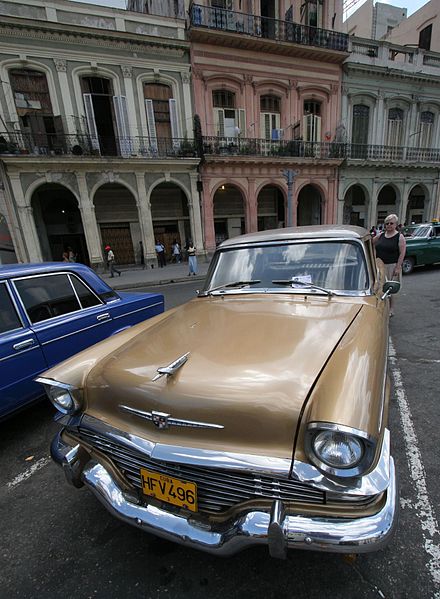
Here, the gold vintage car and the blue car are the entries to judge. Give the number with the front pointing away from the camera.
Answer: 0

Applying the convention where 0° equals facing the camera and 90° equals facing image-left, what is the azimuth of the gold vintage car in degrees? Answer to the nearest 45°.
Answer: approximately 45°

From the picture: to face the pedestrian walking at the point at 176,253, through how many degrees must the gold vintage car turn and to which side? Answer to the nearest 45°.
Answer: approximately 135° to its right

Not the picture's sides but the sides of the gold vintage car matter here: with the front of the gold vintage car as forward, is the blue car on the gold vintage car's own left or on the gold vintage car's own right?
on the gold vintage car's own right

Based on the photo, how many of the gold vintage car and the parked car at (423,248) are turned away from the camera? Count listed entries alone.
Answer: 0

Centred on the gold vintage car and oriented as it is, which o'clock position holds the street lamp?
The street lamp is roughly at 5 o'clock from the gold vintage car.

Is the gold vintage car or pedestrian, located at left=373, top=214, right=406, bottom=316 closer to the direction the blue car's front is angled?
the gold vintage car

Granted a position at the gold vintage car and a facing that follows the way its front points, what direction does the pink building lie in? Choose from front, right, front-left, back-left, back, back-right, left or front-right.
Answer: back-right

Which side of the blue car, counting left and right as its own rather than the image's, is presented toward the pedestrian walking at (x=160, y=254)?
back

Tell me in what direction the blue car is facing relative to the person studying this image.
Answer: facing the viewer and to the left of the viewer

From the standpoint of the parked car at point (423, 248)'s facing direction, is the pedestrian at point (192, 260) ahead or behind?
ahead
